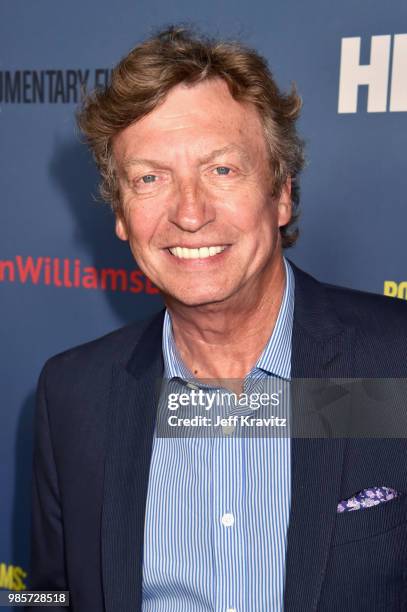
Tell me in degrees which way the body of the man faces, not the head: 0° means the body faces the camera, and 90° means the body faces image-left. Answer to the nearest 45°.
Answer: approximately 0°
